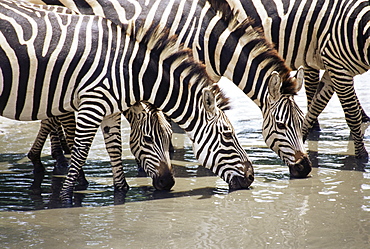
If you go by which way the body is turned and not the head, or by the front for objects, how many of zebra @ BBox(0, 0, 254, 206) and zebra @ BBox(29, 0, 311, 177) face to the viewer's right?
2

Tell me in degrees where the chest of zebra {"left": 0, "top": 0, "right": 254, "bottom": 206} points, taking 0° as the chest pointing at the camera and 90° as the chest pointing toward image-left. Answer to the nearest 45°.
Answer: approximately 270°

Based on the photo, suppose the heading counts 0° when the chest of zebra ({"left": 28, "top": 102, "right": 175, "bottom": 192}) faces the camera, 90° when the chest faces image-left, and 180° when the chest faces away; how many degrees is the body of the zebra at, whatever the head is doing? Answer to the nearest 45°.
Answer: approximately 315°

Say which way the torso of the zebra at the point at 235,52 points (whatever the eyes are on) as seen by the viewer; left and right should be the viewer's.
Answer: facing to the right of the viewer

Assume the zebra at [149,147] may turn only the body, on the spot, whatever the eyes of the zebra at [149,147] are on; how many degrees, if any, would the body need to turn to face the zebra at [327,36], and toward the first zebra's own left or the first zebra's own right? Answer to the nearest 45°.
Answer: approximately 45° to the first zebra's own left
